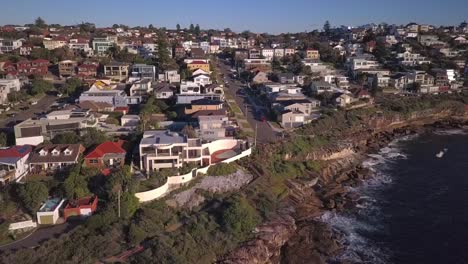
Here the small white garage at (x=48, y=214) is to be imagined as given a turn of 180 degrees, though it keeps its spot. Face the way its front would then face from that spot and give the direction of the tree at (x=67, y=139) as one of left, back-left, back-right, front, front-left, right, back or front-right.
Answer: front

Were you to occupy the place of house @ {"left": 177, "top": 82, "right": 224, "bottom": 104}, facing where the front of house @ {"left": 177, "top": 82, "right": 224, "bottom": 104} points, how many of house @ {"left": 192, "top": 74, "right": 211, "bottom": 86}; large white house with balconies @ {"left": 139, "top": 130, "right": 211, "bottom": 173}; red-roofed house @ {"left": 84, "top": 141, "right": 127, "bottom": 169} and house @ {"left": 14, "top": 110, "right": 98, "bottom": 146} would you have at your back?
1

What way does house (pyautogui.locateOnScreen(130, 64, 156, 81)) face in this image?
toward the camera

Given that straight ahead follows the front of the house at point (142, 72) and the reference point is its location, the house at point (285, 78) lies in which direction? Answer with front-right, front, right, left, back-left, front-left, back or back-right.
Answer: left

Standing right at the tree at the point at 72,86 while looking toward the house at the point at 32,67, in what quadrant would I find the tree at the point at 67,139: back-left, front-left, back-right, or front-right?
back-left

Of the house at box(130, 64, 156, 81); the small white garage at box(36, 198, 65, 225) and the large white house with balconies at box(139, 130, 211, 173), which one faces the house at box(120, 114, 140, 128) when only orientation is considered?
the house at box(130, 64, 156, 81)

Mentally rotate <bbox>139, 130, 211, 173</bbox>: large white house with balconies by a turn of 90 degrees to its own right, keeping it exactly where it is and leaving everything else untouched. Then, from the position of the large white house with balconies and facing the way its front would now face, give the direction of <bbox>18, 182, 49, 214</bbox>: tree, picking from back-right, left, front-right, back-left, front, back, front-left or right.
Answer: front-left

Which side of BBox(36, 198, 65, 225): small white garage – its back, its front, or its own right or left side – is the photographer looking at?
front

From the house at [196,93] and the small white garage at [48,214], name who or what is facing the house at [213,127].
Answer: the house at [196,93]

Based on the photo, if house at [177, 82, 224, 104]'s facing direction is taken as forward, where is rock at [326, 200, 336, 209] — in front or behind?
in front

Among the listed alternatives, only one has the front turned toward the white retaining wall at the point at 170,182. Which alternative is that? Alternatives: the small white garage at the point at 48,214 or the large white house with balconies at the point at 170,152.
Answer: the large white house with balconies

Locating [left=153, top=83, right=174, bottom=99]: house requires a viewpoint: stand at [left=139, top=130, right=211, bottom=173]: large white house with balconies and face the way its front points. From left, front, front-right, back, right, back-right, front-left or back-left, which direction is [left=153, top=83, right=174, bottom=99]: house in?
back
